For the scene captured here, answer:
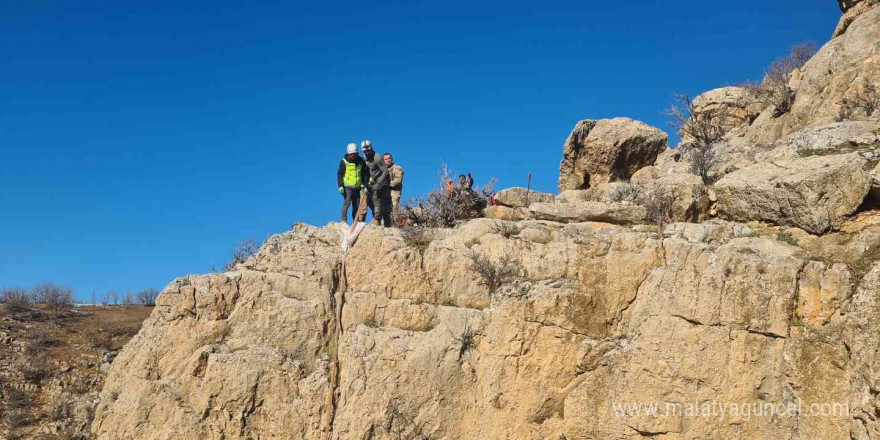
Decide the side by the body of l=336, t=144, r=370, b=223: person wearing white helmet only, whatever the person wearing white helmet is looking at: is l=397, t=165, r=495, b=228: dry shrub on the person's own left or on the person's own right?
on the person's own left

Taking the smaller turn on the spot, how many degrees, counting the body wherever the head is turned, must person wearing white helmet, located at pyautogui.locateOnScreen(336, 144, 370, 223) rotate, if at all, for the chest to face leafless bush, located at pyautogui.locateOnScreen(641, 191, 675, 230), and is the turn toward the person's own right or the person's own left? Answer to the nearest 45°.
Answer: approximately 45° to the person's own left

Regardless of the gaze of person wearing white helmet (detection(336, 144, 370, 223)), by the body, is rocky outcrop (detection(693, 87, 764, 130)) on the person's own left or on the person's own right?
on the person's own left

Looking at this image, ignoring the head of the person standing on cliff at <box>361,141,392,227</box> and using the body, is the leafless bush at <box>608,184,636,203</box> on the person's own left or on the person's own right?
on the person's own left

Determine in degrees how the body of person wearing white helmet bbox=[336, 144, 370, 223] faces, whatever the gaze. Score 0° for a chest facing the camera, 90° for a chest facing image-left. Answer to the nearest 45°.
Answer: approximately 0°

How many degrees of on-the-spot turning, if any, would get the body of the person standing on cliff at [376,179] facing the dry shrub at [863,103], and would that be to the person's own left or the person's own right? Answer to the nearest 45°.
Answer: approximately 135° to the person's own left

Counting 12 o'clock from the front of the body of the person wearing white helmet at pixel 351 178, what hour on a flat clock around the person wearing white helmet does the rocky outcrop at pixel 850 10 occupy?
The rocky outcrop is roughly at 9 o'clock from the person wearing white helmet.

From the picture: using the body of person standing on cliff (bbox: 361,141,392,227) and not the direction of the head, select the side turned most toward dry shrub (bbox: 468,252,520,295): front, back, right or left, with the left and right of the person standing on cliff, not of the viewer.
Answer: left

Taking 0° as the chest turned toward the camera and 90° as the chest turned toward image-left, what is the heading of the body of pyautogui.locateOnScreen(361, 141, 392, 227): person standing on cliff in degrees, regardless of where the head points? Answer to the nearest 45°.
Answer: approximately 45°

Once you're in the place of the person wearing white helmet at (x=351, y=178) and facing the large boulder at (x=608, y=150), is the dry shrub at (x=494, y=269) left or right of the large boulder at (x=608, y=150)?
right
